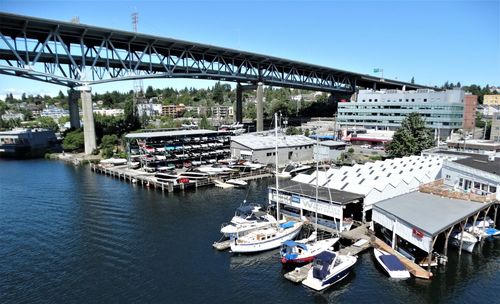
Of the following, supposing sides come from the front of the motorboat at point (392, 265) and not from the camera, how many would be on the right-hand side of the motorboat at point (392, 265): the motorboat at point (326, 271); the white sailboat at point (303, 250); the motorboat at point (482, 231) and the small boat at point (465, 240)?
2

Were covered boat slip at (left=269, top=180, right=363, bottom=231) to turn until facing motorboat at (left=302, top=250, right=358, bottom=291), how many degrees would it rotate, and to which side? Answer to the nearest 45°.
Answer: approximately 45° to its left

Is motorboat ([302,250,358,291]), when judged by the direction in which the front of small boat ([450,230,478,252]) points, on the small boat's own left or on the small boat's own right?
on the small boat's own right
